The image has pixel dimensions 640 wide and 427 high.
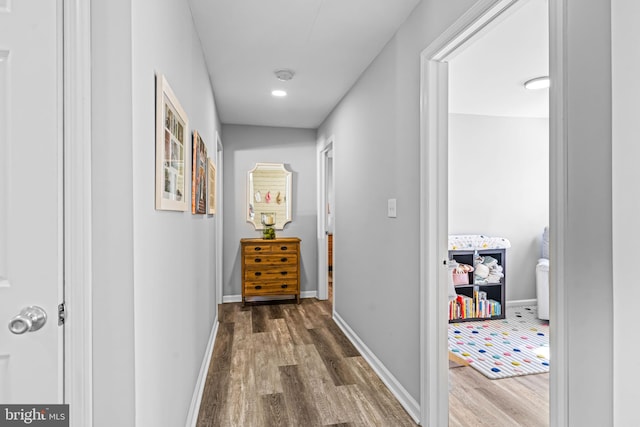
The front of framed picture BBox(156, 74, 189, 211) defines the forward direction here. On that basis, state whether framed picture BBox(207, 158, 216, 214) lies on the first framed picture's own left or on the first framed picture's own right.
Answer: on the first framed picture's own left

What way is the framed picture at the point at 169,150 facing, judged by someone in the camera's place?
facing to the right of the viewer

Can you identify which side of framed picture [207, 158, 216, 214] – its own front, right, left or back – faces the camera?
right

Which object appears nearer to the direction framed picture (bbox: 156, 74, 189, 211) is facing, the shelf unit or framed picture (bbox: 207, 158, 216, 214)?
the shelf unit

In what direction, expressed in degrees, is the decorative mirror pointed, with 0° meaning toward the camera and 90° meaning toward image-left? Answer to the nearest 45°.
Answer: approximately 0°

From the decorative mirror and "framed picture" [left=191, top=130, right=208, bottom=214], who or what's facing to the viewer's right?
the framed picture

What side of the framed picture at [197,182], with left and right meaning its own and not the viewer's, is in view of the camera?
right

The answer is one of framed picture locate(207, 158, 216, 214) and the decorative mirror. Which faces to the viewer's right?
the framed picture

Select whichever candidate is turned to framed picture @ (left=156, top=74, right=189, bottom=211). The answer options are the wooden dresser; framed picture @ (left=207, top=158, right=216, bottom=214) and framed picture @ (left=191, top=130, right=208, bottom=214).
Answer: the wooden dresser

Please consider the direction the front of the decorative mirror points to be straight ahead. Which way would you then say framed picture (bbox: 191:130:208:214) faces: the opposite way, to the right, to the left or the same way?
to the left

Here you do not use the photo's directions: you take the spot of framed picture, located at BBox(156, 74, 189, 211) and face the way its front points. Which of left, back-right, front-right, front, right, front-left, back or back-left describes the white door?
back-right
